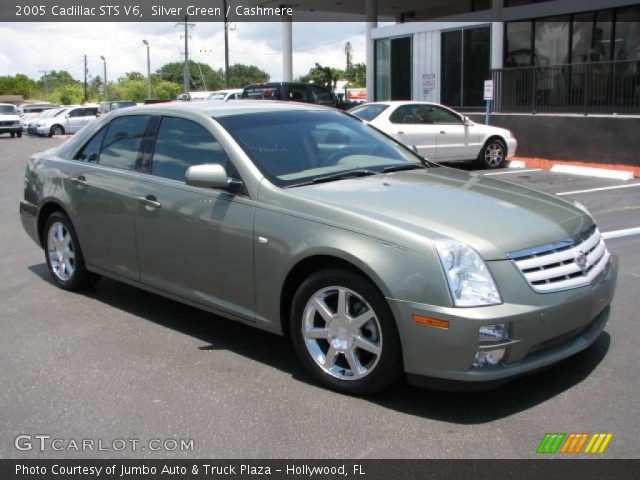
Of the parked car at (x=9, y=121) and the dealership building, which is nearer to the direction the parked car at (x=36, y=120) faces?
the parked car

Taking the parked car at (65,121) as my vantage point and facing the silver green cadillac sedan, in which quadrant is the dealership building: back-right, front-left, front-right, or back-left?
front-left

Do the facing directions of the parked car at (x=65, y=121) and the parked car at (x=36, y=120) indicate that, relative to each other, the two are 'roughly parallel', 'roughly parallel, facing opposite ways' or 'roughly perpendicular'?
roughly parallel

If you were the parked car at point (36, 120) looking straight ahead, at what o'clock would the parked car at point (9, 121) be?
the parked car at point (9, 121) is roughly at 1 o'clock from the parked car at point (36, 120).

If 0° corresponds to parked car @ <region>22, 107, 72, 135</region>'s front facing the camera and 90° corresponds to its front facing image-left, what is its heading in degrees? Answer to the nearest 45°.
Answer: approximately 45°

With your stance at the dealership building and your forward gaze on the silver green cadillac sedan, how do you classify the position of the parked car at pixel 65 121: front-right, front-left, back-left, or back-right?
back-right

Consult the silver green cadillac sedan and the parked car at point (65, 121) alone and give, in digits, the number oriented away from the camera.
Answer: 0

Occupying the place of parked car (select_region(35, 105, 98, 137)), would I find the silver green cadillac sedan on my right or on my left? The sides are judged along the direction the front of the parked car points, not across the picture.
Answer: on my left

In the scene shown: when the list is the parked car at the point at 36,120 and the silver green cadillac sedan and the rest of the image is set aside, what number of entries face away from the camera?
0

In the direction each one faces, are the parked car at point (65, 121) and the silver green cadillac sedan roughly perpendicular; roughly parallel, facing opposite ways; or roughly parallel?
roughly perpendicular

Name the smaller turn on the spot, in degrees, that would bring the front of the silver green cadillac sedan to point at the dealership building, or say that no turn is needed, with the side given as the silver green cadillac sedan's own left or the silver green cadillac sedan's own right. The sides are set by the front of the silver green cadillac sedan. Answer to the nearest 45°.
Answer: approximately 135° to the silver green cadillac sedan's own left

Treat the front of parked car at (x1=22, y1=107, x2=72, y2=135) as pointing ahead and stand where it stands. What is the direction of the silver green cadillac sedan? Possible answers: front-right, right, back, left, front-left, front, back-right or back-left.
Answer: front-left

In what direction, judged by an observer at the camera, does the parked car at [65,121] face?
facing the viewer and to the left of the viewer

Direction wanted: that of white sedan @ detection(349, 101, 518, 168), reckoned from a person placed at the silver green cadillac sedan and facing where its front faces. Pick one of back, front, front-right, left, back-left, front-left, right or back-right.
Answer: back-left

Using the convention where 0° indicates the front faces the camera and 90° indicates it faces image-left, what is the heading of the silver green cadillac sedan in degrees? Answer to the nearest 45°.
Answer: approximately 315°
